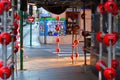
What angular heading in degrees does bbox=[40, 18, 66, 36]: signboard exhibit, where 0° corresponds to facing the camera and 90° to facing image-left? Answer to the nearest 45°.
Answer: approximately 0°
